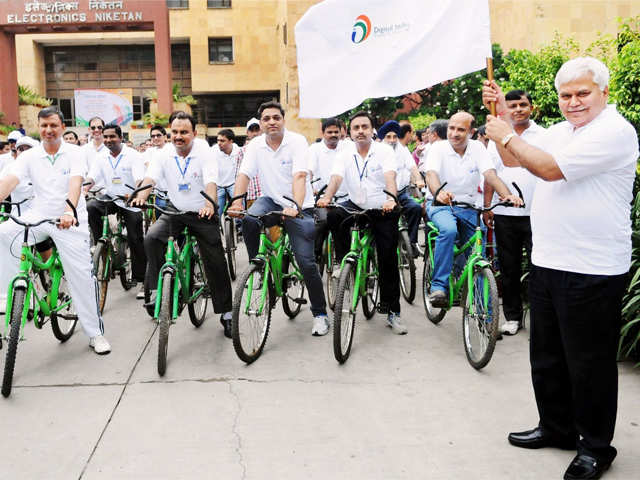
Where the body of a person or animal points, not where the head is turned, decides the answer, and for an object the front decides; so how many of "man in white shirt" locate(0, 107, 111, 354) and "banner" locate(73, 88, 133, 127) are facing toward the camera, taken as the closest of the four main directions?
2

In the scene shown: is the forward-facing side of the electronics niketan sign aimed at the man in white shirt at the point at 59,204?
yes

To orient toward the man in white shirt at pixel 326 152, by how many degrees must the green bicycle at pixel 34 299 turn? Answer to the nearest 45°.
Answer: approximately 180°

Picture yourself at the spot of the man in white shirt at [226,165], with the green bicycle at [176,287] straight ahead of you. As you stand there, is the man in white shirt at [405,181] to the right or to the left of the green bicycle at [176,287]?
left

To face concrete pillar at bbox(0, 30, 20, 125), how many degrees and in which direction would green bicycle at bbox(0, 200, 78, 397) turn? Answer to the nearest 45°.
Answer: approximately 135° to its right

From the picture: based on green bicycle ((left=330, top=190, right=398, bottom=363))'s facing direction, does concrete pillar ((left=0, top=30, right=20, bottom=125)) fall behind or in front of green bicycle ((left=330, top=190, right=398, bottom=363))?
behind

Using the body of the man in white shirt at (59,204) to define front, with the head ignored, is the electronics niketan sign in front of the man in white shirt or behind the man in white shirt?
behind

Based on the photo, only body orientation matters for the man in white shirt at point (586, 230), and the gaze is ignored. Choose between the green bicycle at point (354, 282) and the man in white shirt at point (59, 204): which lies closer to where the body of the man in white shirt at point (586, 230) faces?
the man in white shirt

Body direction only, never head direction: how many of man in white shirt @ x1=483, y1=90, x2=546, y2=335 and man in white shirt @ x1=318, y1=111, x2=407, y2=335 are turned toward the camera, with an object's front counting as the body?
2

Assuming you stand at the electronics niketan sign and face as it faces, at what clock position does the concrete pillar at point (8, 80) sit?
The concrete pillar is roughly at 4 o'clock from the electronics niketan sign.

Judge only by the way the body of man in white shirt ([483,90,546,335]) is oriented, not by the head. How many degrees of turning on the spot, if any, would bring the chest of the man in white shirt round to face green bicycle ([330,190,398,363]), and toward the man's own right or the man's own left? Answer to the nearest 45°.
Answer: approximately 45° to the man's own right

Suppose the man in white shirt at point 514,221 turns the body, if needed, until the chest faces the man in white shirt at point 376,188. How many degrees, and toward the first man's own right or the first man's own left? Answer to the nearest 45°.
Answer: approximately 90° to the first man's own right

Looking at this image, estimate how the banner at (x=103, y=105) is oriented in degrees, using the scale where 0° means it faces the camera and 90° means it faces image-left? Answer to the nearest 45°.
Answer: approximately 0°
